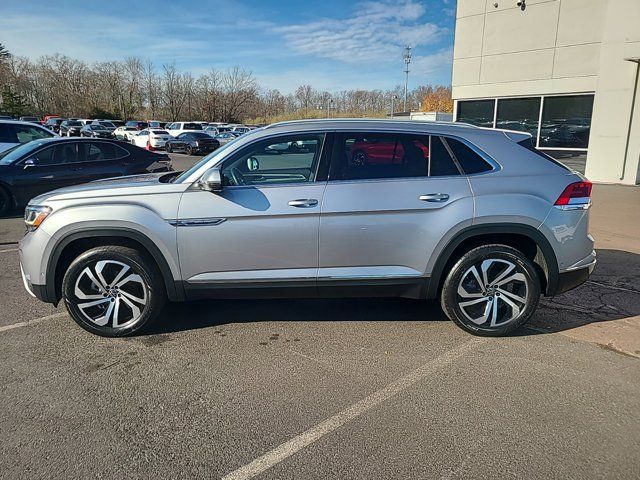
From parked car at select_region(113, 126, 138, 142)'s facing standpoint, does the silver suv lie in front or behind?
in front

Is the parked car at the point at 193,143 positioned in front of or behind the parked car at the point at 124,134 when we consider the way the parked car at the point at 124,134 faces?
in front

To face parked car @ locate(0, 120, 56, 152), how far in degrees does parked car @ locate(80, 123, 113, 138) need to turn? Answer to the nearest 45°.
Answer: approximately 45° to its right

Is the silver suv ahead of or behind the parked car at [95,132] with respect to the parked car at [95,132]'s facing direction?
ahead

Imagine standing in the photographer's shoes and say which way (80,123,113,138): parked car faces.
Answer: facing the viewer and to the right of the viewer

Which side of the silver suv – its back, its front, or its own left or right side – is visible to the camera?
left

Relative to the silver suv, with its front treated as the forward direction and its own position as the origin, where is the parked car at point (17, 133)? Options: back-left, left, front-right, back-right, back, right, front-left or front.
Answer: front-right
